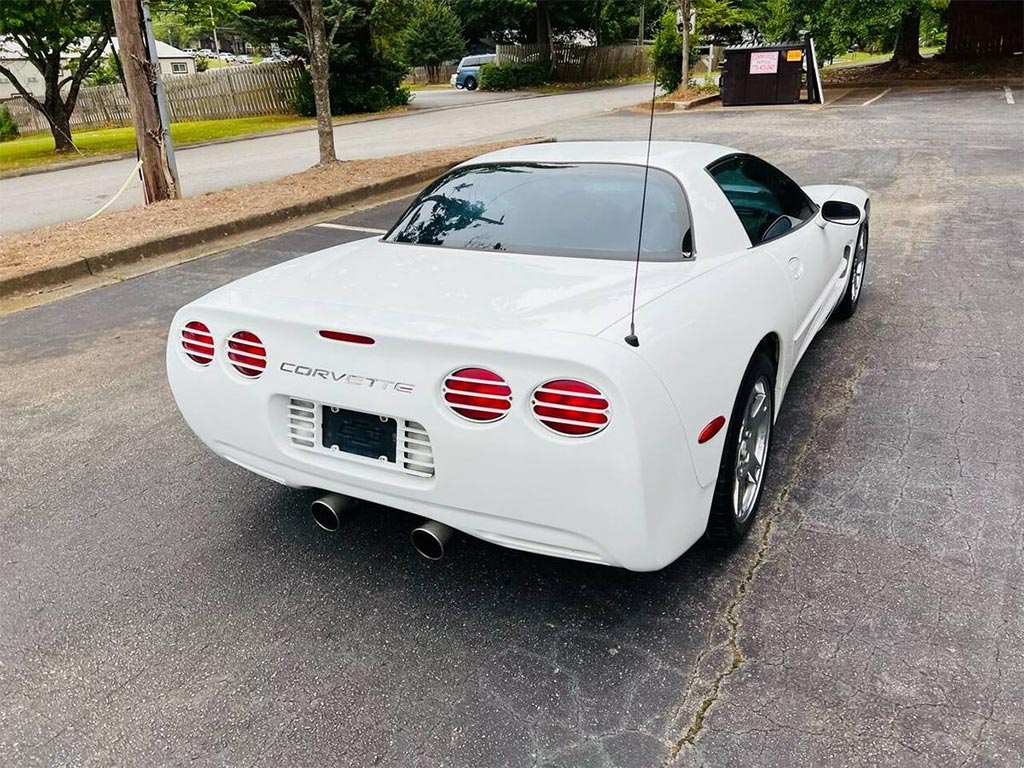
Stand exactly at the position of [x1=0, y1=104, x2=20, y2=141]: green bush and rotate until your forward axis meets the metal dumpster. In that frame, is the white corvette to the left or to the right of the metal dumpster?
right

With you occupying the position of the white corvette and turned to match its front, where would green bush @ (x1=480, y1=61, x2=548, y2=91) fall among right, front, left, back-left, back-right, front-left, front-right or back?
front-left

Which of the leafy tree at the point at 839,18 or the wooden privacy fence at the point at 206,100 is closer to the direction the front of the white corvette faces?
the leafy tree

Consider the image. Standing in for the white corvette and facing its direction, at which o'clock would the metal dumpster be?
The metal dumpster is roughly at 11 o'clock from the white corvette.

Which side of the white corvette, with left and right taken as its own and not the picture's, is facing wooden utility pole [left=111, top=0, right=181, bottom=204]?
left

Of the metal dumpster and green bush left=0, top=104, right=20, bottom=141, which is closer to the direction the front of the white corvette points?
the metal dumpster

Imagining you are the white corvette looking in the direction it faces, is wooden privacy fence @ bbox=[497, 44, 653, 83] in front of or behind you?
in front

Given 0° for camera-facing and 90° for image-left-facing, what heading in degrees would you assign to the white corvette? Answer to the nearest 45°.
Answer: approximately 225°

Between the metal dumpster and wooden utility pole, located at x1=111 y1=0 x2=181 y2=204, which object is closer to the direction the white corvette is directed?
the metal dumpster

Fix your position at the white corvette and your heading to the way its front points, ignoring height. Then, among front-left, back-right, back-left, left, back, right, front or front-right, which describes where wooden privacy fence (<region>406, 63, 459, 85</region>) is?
front-left

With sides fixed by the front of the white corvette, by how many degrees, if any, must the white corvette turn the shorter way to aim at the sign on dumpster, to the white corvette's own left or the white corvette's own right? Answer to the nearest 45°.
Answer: approximately 45° to the white corvette's own left
